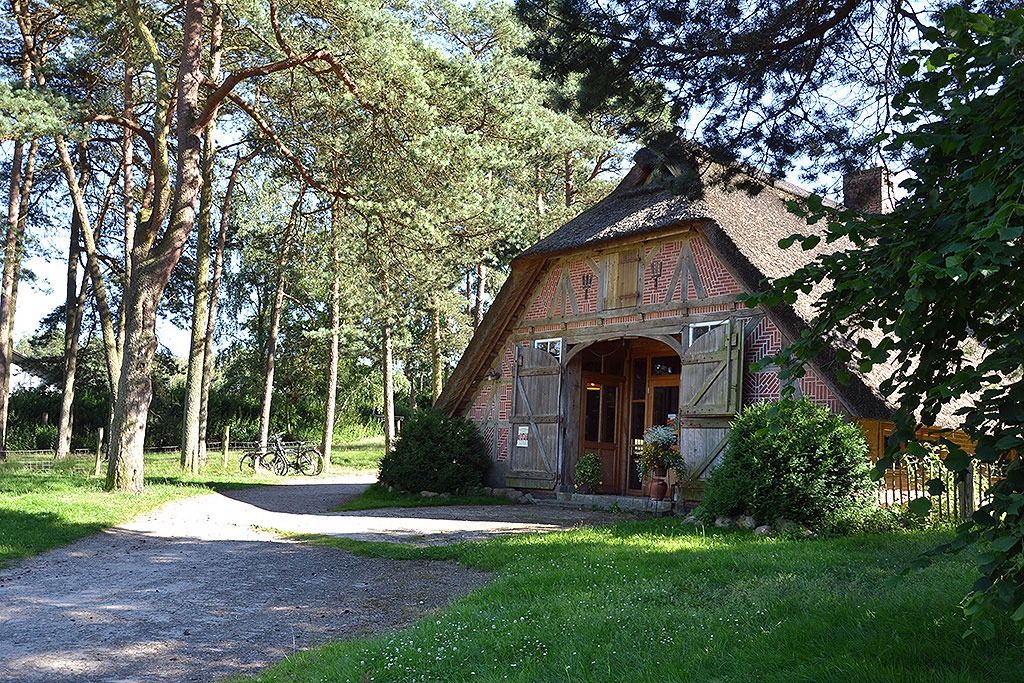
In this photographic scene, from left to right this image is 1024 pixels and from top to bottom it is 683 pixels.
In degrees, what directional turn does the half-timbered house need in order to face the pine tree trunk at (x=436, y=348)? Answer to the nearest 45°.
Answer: approximately 90° to its right

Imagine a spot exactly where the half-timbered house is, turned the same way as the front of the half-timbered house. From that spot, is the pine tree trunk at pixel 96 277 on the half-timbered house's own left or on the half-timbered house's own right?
on the half-timbered house's own right

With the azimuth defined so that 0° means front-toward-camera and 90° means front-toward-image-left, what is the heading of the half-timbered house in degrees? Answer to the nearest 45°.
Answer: approximately 45°

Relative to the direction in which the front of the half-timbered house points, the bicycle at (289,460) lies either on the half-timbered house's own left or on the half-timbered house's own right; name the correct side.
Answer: on the half-timbered house's own right

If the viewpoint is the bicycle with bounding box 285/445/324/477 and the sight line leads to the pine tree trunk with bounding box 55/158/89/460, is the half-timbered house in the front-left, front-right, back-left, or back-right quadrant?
back-right

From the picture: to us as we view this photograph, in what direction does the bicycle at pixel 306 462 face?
facing to the left of the viewer

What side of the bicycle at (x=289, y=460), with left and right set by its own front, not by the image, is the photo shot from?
left
